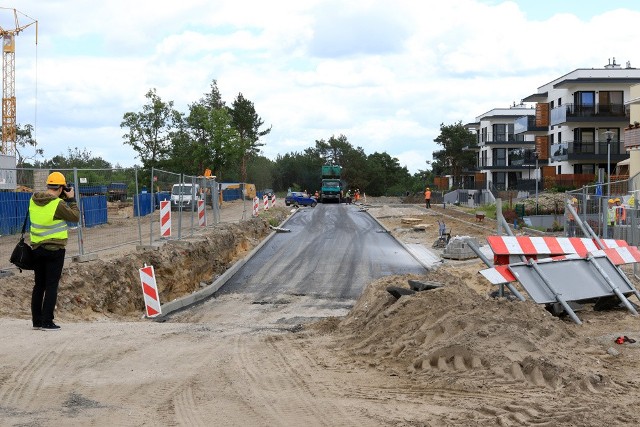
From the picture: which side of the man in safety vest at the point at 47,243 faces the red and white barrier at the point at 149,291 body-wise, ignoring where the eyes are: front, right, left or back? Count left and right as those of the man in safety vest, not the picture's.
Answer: front

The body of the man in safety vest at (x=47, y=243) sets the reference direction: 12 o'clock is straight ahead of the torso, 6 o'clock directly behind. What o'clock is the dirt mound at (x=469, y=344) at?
The dirt mound is roughly at 3 o'clock from the man in safety vest.

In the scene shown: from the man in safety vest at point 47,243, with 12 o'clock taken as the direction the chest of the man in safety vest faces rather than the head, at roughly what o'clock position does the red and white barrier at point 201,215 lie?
The red and white barrier is roughly at 11 o'clock from the man in safety vest.

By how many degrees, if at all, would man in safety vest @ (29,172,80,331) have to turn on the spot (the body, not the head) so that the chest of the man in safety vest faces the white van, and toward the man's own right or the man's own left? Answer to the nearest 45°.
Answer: approximately 45° to the man's own left

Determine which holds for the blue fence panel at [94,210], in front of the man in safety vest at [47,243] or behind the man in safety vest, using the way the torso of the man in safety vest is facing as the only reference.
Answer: in front

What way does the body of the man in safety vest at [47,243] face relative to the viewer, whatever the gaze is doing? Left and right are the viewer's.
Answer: facing away from the viewer and to the right of the viewer

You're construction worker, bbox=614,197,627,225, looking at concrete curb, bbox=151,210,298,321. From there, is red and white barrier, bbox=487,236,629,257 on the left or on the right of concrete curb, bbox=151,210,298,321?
left

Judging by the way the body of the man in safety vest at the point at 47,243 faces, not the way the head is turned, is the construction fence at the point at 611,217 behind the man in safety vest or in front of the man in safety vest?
in front
